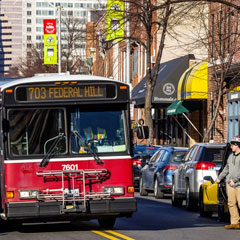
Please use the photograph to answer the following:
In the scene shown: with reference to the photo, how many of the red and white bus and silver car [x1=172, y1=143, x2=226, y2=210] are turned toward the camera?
1

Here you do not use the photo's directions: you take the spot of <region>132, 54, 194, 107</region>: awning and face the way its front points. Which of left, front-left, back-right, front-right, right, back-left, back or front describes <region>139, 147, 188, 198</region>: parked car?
front-left

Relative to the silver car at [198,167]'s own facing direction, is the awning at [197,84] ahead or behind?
ahead

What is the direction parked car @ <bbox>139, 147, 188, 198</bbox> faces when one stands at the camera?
facing away from the viewer and to the left of the viewer

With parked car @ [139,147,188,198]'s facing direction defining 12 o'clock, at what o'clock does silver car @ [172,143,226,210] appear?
The silver car is roughly at 7 o'clock from the parked car.

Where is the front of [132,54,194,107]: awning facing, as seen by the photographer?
facing the viewer and to the left of the viewer

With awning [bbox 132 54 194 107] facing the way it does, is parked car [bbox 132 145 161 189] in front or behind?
in front

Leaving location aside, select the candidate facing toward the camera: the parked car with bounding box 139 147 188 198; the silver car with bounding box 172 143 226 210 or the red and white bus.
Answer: the red and white bus

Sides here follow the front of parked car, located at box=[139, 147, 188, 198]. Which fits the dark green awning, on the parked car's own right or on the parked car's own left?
on the parked car's own right

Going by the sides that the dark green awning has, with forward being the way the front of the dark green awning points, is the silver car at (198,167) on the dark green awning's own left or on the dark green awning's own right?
on the dark green awning's own left

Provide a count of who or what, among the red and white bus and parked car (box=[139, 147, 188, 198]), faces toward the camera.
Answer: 1

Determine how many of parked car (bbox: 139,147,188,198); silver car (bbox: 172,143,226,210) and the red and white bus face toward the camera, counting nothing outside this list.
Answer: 1

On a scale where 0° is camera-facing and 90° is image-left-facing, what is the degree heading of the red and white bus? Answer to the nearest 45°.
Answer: approximately 0°

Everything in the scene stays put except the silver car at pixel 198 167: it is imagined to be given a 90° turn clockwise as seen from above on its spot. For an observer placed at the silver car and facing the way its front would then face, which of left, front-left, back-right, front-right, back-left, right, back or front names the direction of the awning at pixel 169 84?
front-left

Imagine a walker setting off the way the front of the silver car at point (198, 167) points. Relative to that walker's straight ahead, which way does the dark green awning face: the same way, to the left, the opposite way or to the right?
to the left

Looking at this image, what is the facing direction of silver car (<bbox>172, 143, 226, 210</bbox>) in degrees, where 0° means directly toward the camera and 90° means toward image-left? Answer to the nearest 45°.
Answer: approximately 135°
